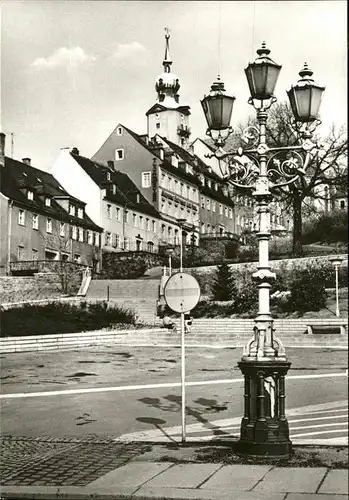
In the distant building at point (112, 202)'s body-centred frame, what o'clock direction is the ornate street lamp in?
The ornate street lamp is roughly at 12 o'clock from the distant building.

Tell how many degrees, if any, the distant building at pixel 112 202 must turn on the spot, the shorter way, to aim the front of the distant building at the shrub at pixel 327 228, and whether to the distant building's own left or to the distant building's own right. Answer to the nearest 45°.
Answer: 0° — it already faces it

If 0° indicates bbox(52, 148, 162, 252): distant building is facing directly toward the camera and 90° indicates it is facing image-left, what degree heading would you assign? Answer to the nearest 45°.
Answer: approximately 315°

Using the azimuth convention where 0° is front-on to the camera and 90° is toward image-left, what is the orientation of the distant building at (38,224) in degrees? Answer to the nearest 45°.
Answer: approximately 315°
